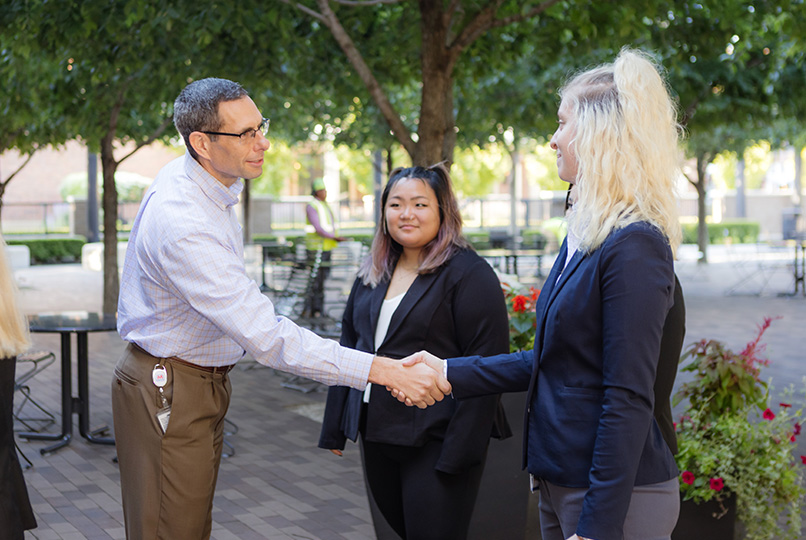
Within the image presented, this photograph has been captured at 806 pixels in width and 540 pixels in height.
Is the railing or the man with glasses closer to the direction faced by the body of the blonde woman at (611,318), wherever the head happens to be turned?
the man with glasses

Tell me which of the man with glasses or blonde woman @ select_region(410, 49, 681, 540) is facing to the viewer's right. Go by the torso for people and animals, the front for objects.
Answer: the man with glasses

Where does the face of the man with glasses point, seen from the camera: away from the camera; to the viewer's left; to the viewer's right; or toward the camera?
to the viewer's right

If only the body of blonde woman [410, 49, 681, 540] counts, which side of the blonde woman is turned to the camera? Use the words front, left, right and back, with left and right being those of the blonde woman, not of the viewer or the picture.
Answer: left

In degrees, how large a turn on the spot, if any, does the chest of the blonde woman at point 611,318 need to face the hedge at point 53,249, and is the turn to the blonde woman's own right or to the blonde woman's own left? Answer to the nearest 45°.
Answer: approximately 45° to the blonde woman's own right

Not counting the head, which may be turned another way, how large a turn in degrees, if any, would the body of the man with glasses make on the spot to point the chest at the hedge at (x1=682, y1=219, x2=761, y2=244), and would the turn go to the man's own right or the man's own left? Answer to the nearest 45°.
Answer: approximately 45° to the man's own left

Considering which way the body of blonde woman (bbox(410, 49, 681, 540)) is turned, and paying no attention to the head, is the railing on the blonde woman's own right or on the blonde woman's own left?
on the blonde woman's own right

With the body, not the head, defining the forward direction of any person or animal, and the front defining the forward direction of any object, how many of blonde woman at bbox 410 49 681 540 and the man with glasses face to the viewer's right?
1

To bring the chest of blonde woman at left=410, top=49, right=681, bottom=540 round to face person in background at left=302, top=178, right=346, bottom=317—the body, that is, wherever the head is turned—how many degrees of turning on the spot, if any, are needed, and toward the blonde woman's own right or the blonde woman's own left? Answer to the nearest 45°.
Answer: approximately 90° to the blonde woman's own right

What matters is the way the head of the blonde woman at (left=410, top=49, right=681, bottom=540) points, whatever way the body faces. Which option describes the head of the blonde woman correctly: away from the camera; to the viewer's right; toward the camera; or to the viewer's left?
to the viewer's left

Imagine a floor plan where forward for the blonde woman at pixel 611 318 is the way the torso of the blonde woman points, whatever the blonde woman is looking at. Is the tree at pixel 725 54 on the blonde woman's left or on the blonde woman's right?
on the blonde woman's right

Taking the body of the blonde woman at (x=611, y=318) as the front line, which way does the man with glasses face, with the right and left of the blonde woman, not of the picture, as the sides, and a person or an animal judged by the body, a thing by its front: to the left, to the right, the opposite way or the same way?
the opposite way

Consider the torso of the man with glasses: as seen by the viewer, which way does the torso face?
to the viewer's right

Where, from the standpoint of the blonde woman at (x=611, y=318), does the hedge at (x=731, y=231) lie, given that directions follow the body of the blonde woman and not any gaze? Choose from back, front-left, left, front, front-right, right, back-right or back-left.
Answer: right

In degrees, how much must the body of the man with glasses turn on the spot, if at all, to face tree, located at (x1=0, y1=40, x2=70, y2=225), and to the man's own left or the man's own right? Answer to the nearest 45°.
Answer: approximately 90° to the man's own left
